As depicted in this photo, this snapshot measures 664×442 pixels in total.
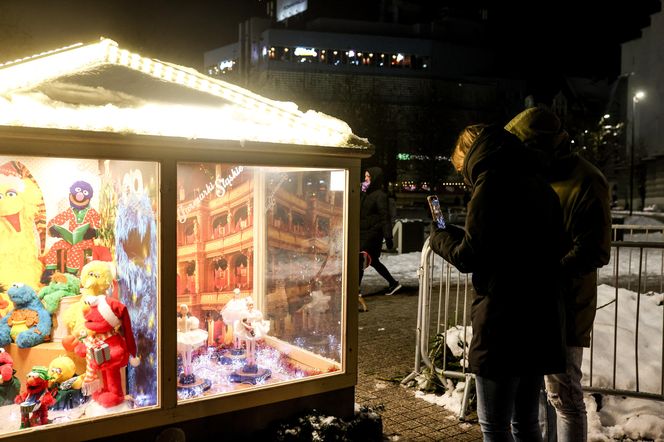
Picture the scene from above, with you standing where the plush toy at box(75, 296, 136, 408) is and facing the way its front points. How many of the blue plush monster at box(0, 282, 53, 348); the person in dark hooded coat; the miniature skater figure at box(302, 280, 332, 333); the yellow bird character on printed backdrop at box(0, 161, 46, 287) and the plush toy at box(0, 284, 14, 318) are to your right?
3

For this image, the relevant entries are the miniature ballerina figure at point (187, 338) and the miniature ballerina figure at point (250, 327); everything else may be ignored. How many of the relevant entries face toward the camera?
2

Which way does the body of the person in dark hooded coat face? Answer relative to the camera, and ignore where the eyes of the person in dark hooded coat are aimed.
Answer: to the viewer's left

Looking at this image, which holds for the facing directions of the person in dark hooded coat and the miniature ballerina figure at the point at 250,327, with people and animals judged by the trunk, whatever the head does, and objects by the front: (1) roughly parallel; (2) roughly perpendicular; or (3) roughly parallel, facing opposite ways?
roughly perpendicular

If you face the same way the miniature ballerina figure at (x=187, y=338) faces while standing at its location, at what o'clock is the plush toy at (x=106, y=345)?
The plush toy is roughly at 2 o'clock from the miniature ballerina figure.

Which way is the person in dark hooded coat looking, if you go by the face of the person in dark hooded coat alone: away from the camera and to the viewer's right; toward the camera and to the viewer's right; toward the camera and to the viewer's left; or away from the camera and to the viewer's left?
away from the camera and to the viewer's left

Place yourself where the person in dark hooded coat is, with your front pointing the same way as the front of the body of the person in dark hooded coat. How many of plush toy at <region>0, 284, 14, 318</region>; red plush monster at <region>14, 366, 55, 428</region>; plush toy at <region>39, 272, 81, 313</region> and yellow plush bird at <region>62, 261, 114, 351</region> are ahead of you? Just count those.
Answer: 4

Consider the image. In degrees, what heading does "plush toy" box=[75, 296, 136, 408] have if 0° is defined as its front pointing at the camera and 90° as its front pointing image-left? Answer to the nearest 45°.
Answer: approximately 45°

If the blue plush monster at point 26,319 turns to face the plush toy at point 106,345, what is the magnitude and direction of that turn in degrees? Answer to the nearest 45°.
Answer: approximately 90° to its left

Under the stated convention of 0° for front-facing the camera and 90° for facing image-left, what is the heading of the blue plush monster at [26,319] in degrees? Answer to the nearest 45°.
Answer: approximately 45°
